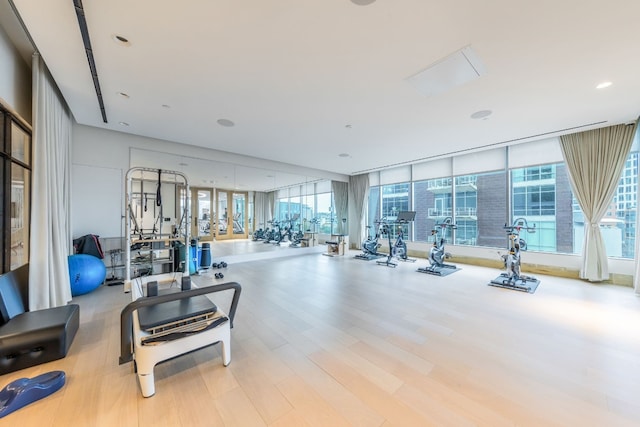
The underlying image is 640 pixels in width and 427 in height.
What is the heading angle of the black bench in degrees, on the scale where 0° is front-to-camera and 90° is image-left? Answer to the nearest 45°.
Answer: approximately 270°
